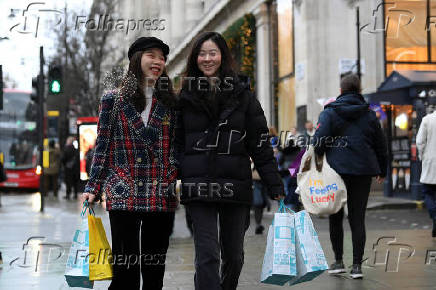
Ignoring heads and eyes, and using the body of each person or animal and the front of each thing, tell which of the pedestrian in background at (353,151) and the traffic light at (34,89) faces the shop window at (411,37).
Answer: the pedestrian in background

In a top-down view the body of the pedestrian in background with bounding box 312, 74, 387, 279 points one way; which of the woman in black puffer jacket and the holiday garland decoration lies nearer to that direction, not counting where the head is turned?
the holiday garland decoration

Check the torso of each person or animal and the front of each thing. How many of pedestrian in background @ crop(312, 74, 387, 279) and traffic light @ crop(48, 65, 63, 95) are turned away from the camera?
1

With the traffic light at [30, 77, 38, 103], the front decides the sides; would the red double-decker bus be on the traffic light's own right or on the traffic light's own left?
on the traffic light's own right

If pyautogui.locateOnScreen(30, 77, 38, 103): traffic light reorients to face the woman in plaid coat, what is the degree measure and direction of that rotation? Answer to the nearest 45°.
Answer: approximately 90° to its left

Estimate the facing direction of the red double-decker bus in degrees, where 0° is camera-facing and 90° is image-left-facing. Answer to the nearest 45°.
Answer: approximately 0°

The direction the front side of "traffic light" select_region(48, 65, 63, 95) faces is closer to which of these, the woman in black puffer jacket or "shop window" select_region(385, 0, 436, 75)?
the woman in black puffer jacket

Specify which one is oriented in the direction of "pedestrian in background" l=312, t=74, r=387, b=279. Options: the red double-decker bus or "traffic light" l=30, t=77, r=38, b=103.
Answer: the red double-decker bus

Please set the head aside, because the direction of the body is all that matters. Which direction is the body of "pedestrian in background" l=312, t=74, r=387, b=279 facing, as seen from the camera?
away from the camera

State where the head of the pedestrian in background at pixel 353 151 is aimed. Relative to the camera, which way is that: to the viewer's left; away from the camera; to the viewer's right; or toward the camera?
away from the camera
